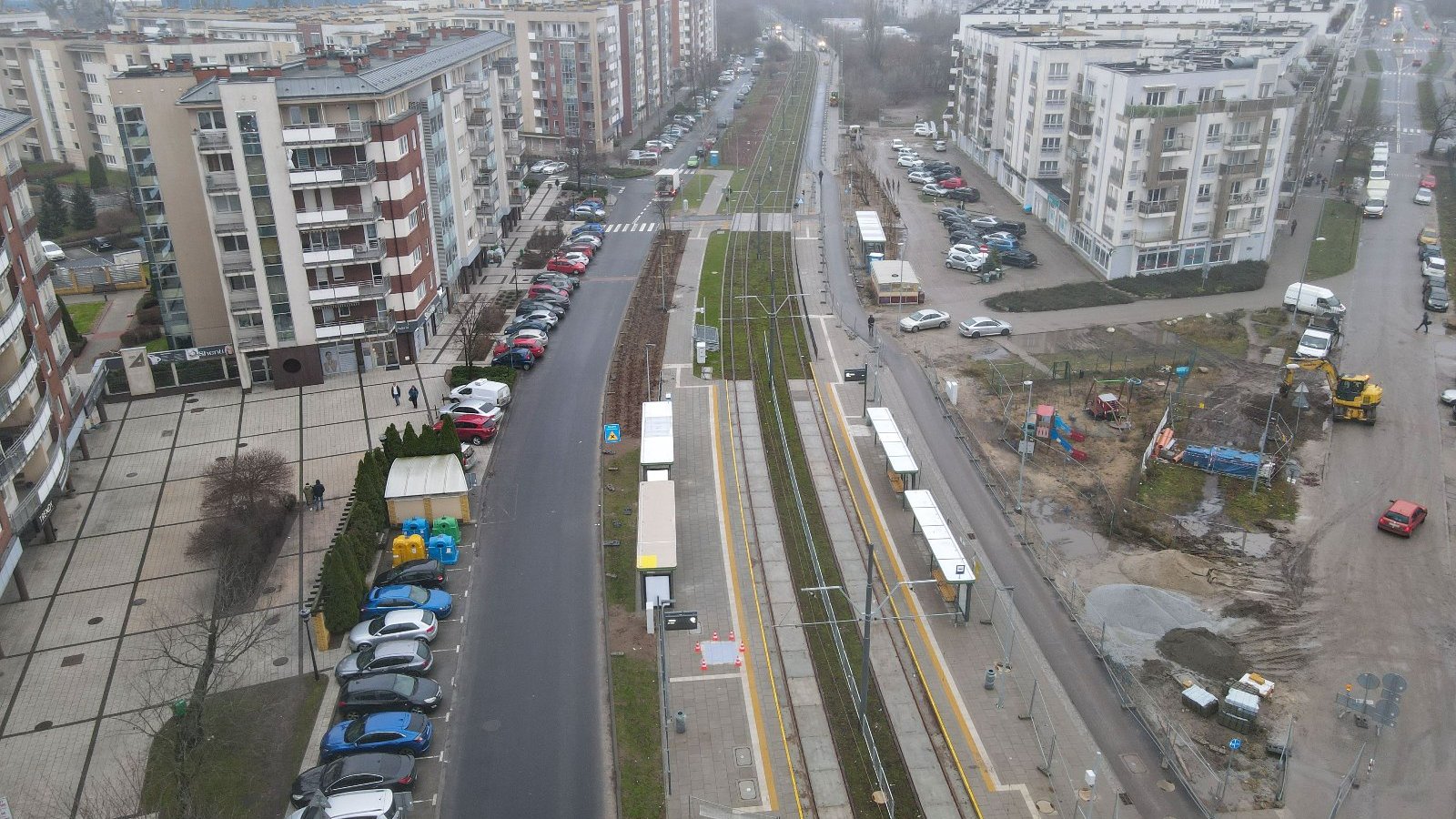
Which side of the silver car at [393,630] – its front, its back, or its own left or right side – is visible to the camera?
left

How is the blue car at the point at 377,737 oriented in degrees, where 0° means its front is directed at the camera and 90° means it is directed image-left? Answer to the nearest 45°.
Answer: approximately 90°

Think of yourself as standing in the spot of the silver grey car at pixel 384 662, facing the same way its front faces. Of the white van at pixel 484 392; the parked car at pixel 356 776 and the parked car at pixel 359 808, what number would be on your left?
2

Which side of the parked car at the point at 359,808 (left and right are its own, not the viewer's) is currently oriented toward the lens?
left

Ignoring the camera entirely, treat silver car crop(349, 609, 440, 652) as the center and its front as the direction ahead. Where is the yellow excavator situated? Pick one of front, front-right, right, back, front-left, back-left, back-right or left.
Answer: back

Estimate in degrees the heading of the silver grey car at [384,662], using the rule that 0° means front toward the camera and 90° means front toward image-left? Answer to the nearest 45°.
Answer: approximately 90°
